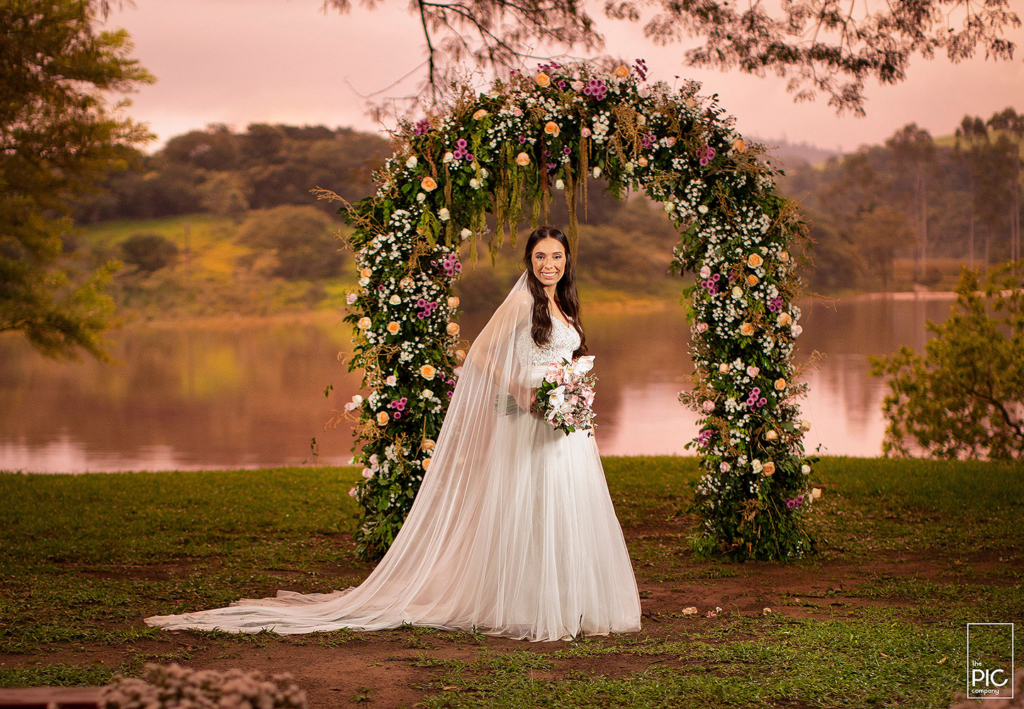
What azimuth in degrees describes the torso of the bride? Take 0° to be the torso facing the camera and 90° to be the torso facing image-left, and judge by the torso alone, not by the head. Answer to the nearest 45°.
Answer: approximately 315°

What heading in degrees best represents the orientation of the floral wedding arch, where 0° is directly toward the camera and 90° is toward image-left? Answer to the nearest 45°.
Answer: approximately 0°

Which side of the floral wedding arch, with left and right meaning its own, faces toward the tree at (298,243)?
back

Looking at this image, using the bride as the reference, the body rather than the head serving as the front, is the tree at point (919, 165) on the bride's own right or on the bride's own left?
on the bride's own left

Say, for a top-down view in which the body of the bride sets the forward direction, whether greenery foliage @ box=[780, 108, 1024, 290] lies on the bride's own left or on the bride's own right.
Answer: on the bride's own left

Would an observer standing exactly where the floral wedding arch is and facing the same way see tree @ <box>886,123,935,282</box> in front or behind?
behind

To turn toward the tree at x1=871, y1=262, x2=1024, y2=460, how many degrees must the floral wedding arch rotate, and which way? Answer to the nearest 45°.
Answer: approximately 135° to its left
